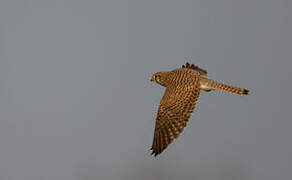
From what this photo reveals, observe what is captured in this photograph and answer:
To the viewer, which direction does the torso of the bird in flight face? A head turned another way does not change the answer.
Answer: to the viewer's left
